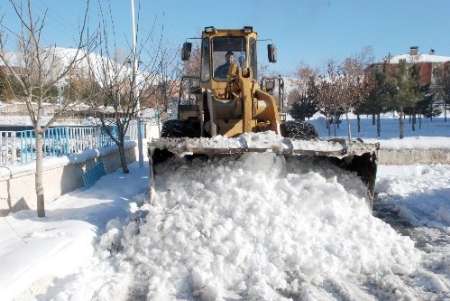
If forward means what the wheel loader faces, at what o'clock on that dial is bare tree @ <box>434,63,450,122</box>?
The bare tree is roughly at 7 o'clock from the wheel loader.

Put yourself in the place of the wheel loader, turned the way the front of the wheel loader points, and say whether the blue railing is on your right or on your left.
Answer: on your right

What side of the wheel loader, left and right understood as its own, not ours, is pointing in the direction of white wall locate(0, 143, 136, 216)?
right

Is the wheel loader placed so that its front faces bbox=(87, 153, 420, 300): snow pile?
yes

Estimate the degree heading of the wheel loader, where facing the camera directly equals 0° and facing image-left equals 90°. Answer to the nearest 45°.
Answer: approximately 0°

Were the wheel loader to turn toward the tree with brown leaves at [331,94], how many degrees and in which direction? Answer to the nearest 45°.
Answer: approximately 180°

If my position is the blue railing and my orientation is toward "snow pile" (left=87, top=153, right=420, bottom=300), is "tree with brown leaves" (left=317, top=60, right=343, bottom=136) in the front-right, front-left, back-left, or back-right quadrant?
back-left

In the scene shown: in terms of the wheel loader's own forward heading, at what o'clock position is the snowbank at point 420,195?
The snowbank is roughly at 10 o'clock from the wheel loader.

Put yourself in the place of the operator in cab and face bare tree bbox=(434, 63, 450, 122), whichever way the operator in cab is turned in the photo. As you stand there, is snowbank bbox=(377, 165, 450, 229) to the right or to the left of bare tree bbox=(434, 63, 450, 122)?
right

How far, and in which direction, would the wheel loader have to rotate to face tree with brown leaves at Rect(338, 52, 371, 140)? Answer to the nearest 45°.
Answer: approximately 180°
